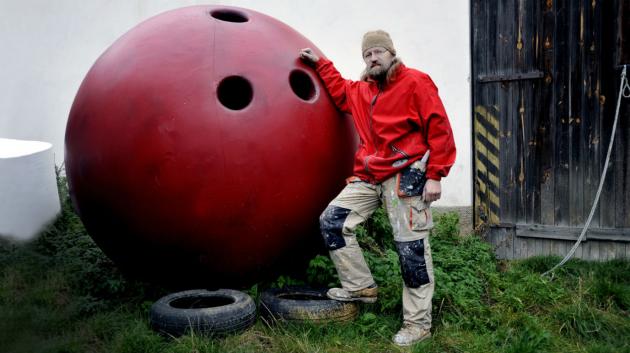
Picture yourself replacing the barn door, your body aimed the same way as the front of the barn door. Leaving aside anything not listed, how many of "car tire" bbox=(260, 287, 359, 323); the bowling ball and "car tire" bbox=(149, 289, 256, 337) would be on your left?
0

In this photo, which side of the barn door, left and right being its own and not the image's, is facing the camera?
front

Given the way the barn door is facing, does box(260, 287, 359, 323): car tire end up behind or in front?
in front

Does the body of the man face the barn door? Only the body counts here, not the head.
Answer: no

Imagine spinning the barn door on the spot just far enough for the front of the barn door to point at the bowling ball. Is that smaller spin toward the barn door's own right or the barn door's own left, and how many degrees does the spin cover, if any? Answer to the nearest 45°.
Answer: approximately 45° to the barn door's own right

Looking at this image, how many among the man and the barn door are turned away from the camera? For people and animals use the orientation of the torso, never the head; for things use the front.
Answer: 0

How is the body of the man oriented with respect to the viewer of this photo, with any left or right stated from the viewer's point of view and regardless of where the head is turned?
facing the viewer and to the left of the viewer

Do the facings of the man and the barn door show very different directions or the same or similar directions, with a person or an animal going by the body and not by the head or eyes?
same or similar directions
